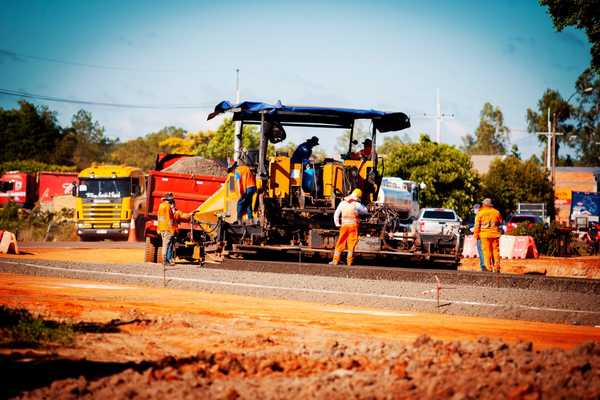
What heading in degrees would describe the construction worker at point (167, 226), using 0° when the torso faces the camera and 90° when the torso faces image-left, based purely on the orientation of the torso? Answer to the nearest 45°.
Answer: approximately 270°

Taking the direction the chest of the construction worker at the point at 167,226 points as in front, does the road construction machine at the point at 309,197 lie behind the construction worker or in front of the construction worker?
in front

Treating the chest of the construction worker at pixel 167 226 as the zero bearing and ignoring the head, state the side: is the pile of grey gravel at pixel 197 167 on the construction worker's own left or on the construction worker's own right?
on the construction worker's own left

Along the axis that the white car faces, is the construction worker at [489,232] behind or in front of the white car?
behind

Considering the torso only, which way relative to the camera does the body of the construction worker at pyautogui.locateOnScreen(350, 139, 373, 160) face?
to the viewer's left

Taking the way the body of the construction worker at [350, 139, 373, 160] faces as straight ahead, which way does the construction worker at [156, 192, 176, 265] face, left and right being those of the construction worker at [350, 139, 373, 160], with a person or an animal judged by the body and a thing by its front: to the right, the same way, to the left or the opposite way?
the opposite way

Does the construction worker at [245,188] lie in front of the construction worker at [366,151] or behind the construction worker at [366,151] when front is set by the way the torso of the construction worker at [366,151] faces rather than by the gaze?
in front
